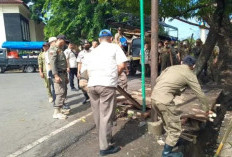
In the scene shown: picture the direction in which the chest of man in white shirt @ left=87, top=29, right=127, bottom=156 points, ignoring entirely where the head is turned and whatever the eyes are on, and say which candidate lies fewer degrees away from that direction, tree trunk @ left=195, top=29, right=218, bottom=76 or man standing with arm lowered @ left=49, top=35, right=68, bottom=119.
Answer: the tree trunk

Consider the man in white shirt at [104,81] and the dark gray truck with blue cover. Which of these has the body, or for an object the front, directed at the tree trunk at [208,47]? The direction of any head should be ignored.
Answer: the man in white shirt

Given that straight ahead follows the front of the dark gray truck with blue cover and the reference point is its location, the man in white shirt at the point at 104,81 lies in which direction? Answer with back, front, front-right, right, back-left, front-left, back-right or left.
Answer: left

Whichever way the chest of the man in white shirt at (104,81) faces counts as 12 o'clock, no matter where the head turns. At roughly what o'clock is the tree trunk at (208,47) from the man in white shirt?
The tree trunk is roughly at 12 o'clock from the man in white shirt.

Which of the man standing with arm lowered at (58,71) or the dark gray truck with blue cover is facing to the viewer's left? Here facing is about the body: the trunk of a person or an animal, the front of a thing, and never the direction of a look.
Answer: the dark gray truck with blue cover

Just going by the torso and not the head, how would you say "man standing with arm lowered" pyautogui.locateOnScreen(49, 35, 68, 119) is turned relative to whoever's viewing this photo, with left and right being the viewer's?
facing to the right of the viewer

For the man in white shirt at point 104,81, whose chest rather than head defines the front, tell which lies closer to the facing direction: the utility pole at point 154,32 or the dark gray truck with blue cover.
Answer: the utility pole

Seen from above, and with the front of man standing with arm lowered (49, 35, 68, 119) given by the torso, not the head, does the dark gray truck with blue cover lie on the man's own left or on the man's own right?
on the man's own left

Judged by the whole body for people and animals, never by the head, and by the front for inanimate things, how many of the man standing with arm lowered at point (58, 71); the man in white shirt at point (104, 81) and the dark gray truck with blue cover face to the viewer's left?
1

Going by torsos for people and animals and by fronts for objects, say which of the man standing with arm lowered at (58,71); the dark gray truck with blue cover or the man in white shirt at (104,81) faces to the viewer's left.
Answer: the dark gray truck with blue cover

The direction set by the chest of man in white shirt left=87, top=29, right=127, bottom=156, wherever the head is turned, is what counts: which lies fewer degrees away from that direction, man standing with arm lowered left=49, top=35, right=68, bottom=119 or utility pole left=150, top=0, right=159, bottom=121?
the utility pole

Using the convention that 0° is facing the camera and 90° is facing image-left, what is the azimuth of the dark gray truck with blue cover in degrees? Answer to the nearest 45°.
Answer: approximately 90°

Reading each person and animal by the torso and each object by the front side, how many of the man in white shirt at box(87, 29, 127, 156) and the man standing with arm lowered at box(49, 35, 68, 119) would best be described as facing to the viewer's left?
0
